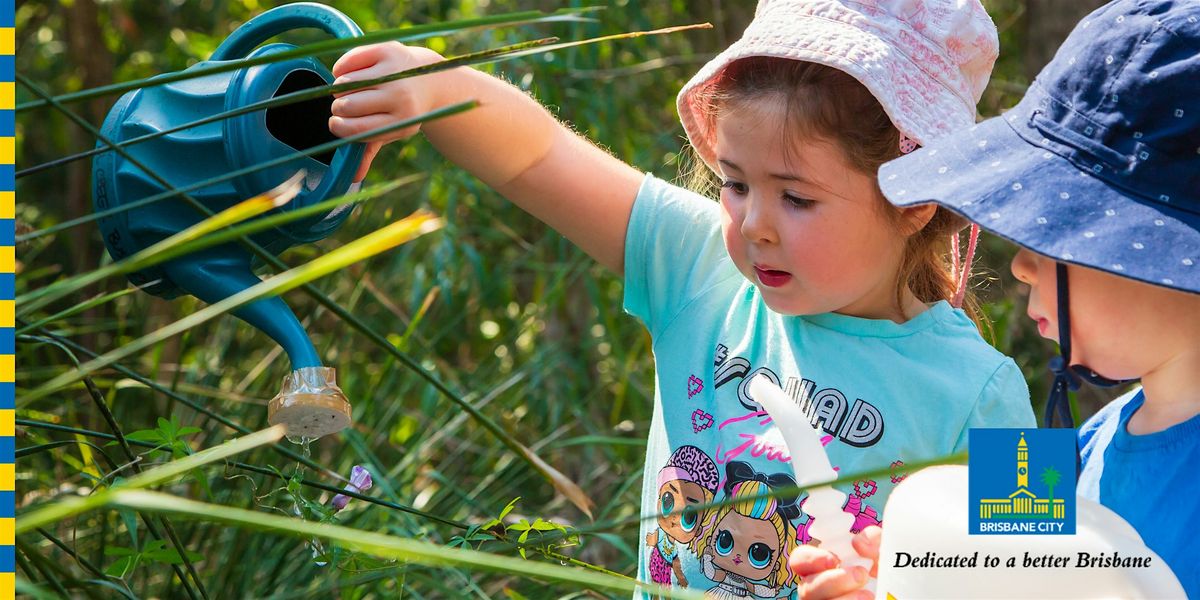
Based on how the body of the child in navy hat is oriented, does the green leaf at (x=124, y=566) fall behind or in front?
in front

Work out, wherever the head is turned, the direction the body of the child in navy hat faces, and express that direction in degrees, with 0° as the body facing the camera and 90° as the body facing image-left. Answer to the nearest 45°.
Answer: approximately 90°

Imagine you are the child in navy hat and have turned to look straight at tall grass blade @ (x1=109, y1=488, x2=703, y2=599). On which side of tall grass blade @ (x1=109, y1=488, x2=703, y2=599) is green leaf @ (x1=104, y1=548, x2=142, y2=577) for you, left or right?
right

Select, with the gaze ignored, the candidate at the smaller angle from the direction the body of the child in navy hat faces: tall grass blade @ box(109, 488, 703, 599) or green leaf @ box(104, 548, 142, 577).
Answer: the green leaf

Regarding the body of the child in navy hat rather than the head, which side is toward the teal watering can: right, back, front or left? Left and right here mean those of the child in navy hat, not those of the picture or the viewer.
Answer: front

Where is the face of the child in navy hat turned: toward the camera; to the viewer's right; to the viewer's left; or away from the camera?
to the viewer's left

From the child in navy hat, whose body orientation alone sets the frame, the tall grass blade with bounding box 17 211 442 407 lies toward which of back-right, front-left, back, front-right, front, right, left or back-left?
front-left

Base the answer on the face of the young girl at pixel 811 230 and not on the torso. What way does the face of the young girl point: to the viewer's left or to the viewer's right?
to the viewer's left

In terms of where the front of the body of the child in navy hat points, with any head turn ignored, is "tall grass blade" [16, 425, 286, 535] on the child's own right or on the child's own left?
on the child's own left
